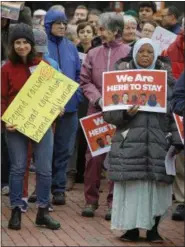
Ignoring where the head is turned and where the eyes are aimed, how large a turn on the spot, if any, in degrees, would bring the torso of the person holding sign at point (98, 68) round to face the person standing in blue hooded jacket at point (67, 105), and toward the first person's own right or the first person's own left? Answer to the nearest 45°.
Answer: approximately 135° to the first person's own right

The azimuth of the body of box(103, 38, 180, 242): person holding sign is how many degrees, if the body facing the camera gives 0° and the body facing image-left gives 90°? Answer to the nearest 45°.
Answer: approximately 0°

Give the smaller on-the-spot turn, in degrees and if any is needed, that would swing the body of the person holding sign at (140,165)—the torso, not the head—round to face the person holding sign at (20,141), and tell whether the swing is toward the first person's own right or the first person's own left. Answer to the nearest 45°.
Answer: approximately 90° to the first person's own right

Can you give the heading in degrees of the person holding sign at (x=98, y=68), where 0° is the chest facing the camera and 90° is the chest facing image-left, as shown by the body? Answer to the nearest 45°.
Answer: approximately 0°

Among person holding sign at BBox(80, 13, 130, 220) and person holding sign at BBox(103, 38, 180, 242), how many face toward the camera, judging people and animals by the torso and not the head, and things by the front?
2

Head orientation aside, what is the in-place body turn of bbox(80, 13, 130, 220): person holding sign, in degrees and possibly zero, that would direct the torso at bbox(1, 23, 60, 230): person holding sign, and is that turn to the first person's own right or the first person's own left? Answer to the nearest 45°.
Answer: approximately 45° to the first person's own right
